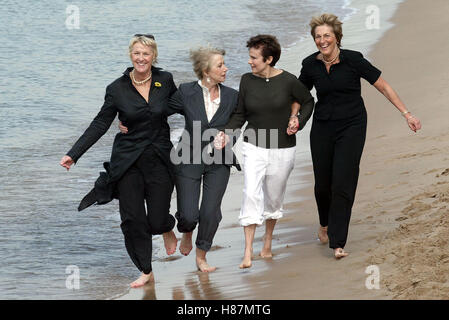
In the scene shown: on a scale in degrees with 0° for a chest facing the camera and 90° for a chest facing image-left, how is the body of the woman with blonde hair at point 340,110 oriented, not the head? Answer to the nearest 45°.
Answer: approximately 0°

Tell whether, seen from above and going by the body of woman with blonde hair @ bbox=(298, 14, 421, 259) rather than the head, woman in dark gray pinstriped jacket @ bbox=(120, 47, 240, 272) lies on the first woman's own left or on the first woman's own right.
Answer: on the first woman's own right

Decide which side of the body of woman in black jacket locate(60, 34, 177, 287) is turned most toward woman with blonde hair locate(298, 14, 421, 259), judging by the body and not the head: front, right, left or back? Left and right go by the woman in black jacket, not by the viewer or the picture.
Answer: left

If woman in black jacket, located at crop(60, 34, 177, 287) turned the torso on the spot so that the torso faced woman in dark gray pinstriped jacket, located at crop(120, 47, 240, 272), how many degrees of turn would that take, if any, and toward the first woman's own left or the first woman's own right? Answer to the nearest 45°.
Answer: approximately 90° to the first woman's own left

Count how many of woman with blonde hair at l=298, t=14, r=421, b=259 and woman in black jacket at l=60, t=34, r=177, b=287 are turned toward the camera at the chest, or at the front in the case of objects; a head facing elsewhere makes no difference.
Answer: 2

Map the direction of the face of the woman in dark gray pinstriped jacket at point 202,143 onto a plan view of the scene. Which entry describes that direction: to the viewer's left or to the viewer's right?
to the viewer's right

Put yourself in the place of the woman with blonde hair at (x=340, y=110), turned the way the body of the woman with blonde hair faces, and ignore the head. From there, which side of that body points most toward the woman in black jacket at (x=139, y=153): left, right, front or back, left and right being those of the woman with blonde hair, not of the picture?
right
